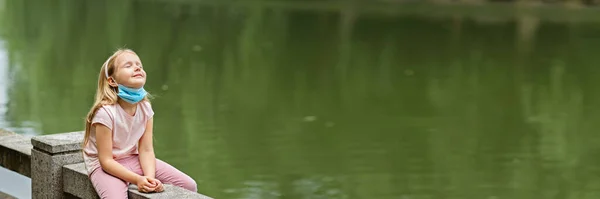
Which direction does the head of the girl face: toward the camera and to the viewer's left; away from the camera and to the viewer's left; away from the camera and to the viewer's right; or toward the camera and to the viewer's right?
toward the camera and to the viewer's right

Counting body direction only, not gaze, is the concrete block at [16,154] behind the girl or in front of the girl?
behind

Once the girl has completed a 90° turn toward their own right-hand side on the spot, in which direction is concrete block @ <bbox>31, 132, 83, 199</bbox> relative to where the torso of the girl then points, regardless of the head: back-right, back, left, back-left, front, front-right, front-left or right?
right

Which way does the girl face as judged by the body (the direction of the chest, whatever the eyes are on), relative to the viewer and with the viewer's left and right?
facing the viewer and to the right of the viewer
